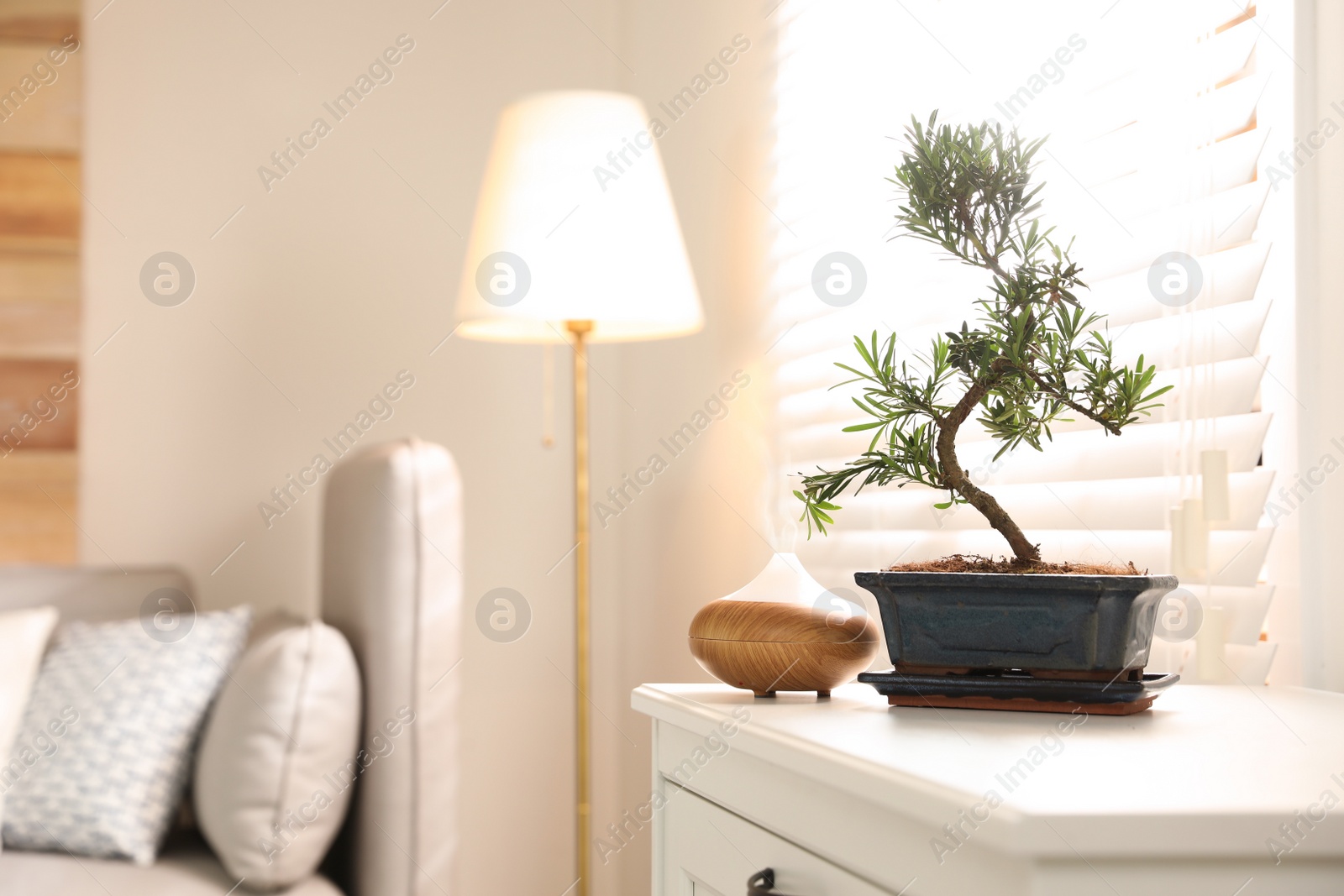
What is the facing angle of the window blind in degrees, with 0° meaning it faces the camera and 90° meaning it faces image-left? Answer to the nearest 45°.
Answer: approximately 45°

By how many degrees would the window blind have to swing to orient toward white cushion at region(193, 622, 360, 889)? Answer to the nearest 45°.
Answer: approximately 45° to its right

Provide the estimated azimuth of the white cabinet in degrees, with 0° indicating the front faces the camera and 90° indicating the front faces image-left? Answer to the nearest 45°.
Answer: approximately 45°

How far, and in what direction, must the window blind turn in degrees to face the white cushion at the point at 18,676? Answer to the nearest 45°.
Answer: approximately 45° to its right

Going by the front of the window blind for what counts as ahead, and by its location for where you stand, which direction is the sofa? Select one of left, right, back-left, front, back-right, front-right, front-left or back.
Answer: front-right

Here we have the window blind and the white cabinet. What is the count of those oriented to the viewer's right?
0

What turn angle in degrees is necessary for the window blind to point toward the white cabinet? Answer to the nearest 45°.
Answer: approximately 45° to its left

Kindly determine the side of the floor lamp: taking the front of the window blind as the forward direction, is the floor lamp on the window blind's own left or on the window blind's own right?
on the window blind's own right
